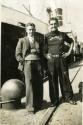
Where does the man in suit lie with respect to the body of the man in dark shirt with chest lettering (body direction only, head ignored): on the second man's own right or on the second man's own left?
on the second man's own right

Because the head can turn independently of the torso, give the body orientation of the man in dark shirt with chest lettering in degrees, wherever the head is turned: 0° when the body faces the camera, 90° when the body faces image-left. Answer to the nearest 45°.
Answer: approximately 0°
